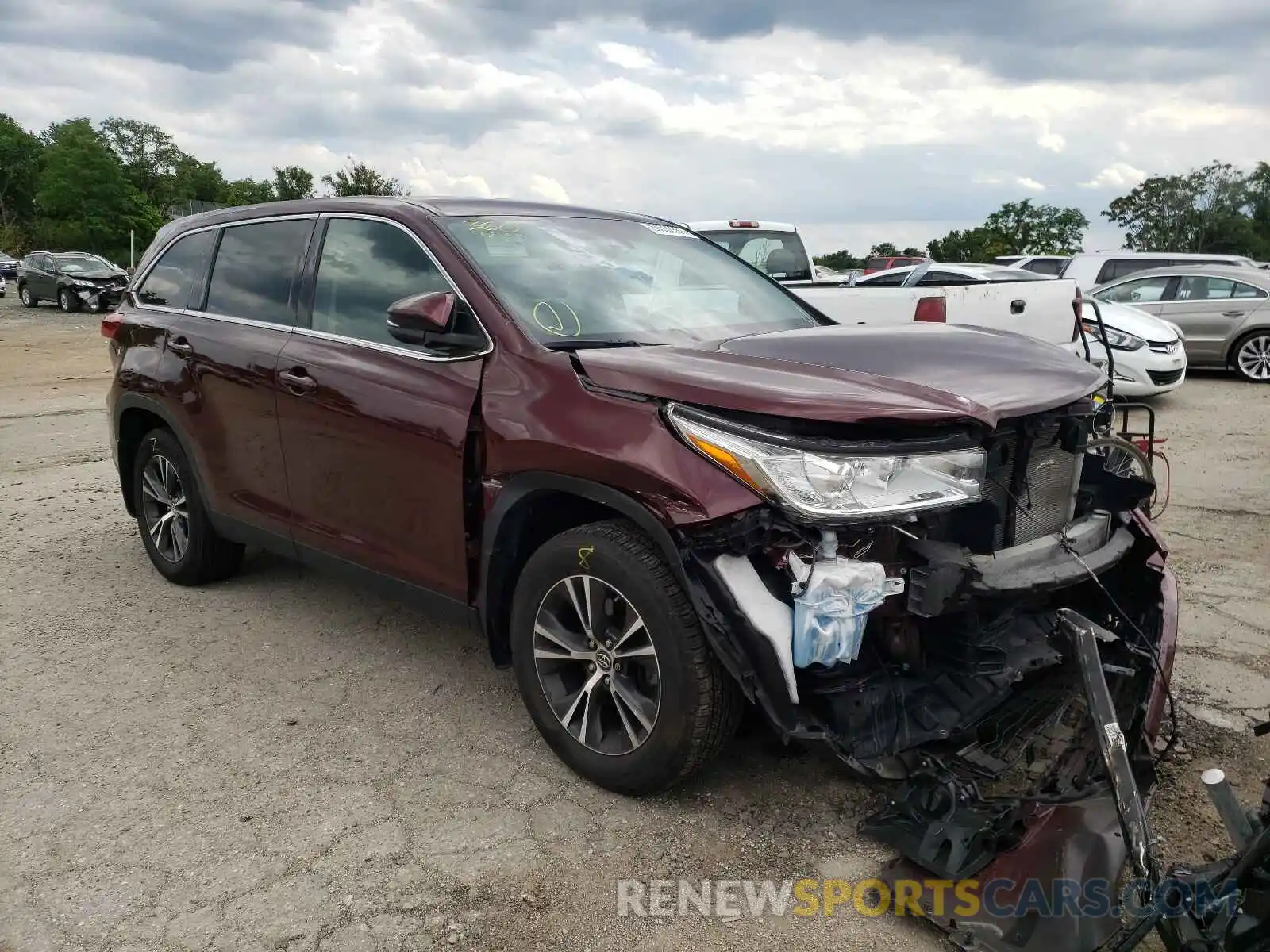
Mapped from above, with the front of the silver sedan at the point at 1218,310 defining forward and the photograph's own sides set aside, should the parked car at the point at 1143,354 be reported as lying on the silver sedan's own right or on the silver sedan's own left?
on the silver sedan's own left

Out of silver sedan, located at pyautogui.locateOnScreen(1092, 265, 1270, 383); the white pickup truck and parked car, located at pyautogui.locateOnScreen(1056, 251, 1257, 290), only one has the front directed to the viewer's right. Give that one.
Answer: the parked car

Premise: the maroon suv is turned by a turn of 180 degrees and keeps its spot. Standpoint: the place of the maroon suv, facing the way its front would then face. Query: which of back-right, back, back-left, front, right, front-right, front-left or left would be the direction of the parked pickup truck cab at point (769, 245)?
front-right

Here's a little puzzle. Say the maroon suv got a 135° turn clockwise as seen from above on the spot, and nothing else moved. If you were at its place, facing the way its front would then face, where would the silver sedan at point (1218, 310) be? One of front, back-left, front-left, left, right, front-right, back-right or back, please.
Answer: back-right

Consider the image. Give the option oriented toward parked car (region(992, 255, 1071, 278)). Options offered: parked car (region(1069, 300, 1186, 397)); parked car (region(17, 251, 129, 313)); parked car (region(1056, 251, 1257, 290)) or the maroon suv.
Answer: parked car (region(17, 251, 129, 313))

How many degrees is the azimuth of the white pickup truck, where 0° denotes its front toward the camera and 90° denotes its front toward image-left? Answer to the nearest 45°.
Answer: approximately 135°

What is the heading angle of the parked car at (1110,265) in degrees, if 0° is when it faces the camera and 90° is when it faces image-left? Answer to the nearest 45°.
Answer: approximately 270°

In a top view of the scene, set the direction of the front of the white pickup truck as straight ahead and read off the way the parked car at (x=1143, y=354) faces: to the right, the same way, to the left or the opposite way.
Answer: the opposite way

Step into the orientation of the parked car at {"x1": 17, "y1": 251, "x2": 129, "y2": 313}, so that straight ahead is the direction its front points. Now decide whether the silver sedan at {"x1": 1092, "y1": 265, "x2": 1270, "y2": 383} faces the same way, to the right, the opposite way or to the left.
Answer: the opposite way

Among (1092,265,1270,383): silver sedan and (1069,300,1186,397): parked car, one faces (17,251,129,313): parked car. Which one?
the silver sedan

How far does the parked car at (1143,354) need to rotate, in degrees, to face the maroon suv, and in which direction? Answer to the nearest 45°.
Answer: approximately 45° to its right

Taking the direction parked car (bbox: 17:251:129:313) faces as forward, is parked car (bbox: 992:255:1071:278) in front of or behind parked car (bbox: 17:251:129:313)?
in front

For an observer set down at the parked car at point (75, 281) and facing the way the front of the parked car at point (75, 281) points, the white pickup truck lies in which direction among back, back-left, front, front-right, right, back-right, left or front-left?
front-right
